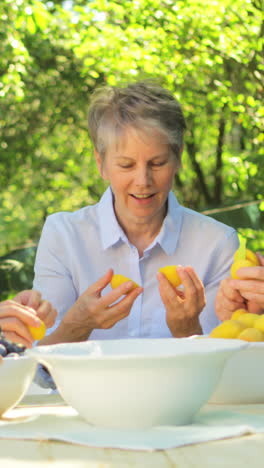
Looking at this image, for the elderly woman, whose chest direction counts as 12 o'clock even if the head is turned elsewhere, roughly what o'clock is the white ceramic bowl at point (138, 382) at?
The white ceramic bowl is roughly at 12 o'clock from the elderly woman.

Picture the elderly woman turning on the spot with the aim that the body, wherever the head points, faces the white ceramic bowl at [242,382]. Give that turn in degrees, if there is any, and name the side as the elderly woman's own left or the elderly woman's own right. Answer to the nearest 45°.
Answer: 0° — they already face it

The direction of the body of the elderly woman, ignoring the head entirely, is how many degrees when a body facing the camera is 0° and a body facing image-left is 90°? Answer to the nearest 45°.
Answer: approximately 0°
